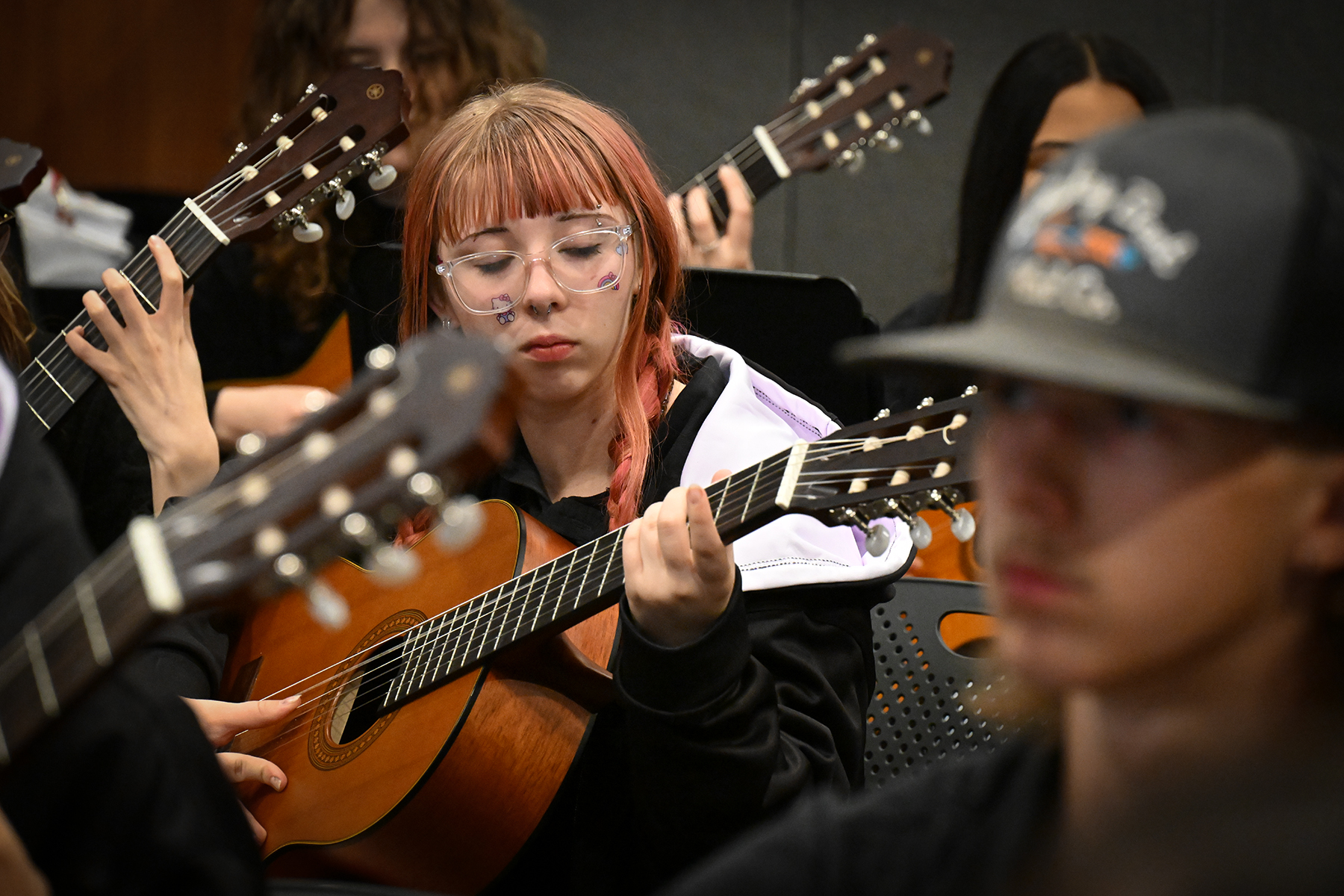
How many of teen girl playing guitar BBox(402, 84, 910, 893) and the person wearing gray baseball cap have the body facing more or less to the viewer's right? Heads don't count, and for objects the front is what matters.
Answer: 0

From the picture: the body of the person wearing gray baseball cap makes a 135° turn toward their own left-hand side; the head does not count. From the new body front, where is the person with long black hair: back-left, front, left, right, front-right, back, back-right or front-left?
left

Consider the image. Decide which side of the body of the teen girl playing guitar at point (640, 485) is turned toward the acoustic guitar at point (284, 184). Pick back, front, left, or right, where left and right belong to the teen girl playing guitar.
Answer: right

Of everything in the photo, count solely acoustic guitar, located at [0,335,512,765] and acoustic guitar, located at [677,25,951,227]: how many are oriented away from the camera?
0

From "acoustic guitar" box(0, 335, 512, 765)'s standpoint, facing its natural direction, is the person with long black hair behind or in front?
behind

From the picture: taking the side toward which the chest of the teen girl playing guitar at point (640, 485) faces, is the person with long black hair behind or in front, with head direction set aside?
behind

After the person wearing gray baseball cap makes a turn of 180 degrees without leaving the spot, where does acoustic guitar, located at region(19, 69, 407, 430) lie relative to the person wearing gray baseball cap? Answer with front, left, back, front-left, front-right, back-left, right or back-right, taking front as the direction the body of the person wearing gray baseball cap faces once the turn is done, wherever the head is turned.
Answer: left

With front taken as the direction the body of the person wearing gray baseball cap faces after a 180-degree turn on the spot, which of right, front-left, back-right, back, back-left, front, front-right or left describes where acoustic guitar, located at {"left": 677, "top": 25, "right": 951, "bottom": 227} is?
front-left

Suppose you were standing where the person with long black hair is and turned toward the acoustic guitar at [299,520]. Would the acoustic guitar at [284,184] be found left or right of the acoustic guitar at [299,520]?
right

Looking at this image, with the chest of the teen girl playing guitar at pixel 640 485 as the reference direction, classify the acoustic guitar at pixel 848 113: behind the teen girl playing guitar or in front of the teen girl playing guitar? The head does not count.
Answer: behind

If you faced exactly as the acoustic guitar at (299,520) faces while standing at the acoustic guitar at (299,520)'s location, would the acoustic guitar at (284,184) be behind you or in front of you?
behind

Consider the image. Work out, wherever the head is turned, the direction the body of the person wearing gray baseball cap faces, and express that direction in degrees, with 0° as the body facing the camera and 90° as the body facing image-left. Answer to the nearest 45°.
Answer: approximately 45°

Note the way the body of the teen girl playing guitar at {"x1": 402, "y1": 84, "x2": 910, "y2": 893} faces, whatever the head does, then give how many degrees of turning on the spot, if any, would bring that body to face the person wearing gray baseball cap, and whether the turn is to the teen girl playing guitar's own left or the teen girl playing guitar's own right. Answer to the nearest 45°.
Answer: approximately 45° to the teen girl playing guitar's own left
